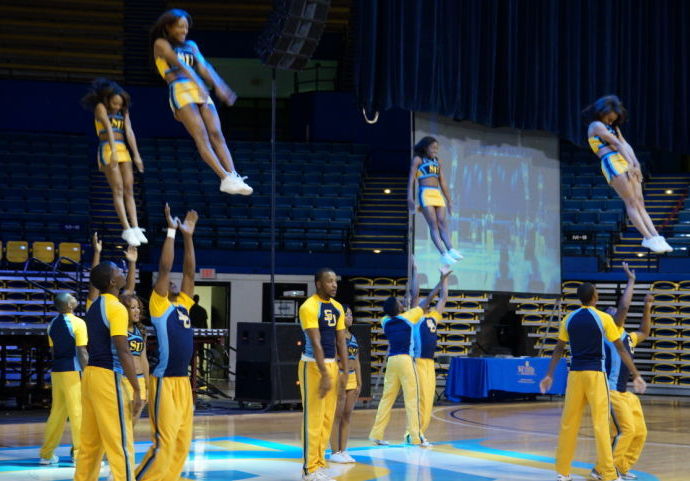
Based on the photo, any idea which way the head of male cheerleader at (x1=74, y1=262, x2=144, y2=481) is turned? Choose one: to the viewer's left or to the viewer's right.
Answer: to the viewer's right

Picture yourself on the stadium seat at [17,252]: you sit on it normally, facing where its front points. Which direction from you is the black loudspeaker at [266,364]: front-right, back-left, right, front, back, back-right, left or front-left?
front-left

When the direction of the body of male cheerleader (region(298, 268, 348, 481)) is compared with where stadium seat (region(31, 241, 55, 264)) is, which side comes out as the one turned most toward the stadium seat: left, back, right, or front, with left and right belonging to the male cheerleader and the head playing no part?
back

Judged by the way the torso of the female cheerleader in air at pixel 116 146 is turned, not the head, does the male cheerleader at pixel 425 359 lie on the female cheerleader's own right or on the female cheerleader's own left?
on the female cheerleader's own left

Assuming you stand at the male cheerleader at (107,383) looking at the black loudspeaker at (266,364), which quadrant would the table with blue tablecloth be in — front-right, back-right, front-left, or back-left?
front-right

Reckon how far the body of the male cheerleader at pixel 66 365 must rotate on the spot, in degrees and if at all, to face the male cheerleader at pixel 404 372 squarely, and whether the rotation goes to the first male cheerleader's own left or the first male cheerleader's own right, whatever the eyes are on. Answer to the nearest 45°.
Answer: approximately 45° to the first male cheerleader's own right

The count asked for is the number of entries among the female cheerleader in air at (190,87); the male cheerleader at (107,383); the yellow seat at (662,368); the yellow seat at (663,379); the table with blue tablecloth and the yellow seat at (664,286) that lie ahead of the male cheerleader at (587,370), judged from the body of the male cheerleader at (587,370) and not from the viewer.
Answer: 4

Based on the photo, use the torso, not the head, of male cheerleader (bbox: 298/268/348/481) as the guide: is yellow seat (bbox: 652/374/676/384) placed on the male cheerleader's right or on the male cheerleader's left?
on the male cheerleader's left

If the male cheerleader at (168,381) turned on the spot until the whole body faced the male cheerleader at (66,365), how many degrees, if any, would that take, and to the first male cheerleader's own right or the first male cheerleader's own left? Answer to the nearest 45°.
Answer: approximately 135° to the first male cheerleader's own left

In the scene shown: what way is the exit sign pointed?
toward the camera

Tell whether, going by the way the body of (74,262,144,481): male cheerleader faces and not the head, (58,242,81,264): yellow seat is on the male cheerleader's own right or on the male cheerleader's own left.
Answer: on the male cheerleader's own left

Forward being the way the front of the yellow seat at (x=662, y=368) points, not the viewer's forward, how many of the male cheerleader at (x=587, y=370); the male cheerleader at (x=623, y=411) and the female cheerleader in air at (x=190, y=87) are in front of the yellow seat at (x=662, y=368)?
3

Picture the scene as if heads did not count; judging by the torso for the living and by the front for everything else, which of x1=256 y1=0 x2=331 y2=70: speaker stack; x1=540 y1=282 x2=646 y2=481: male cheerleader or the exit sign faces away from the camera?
the male cheerleader

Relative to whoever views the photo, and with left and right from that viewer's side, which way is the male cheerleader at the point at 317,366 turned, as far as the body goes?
facing the viewer and to the right of the viewer

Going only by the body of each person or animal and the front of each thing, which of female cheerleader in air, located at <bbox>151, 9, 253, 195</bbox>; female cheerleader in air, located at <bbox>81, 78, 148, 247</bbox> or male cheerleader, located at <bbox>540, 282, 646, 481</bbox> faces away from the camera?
the male cheerleader

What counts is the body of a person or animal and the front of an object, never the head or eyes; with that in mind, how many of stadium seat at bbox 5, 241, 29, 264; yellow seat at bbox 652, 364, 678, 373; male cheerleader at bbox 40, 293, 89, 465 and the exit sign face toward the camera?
3

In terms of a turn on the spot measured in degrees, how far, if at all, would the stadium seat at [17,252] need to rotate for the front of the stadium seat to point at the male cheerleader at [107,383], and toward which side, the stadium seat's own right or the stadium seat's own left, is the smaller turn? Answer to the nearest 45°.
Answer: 0° — it already faces them
